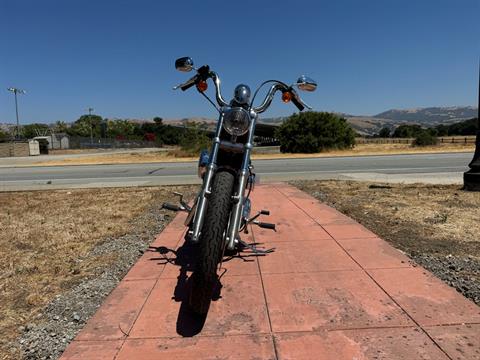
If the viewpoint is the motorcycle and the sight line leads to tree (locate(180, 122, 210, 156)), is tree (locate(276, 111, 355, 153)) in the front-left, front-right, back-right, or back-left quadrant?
front-right

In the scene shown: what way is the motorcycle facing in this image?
toward the camera

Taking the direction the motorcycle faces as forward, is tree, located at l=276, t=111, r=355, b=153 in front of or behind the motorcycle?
behind

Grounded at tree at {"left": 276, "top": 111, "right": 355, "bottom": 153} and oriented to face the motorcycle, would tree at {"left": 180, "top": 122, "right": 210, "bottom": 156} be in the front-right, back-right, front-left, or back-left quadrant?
front-right

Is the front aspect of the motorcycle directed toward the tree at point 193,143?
no
